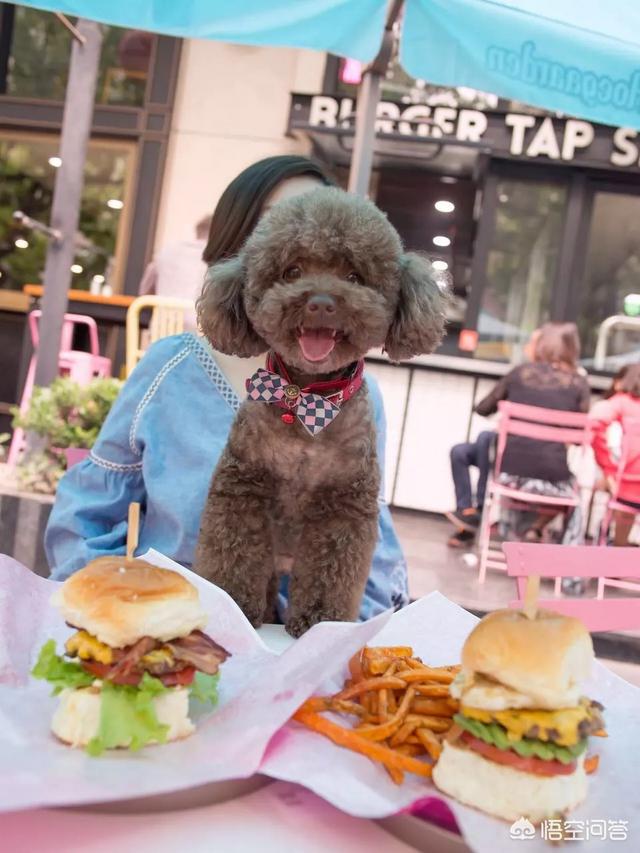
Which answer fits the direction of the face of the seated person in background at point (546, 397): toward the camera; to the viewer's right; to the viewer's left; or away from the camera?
away from the camera

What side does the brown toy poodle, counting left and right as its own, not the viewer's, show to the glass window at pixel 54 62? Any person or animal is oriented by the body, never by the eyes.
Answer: back

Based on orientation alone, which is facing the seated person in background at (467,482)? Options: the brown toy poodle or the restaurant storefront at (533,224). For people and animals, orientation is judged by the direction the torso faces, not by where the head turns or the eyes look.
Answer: the restaurant storefront

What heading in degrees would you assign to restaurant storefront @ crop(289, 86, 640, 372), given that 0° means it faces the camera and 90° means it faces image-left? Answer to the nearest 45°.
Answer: approximately 0°

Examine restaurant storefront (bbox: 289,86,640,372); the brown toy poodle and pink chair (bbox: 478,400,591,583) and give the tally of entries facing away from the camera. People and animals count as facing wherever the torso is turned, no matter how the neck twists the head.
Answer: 1

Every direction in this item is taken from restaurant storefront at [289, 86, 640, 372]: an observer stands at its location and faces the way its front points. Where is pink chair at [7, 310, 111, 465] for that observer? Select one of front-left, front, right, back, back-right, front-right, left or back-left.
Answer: front-right

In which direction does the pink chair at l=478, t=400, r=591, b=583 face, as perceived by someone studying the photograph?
facing away from the viewer

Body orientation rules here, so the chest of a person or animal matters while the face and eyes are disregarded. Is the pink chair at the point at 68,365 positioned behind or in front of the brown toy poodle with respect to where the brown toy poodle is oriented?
behind
